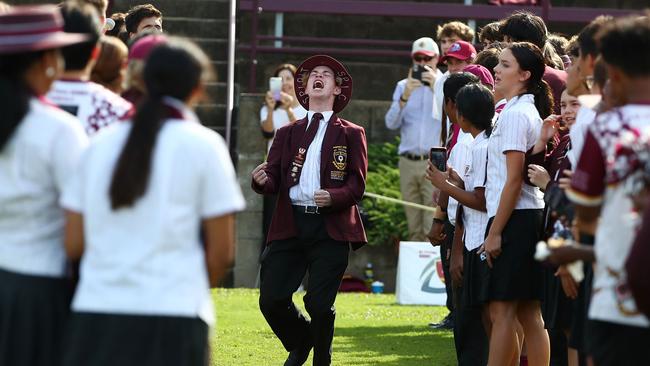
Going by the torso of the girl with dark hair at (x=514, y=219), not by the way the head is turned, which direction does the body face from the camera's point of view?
to the viewer's left

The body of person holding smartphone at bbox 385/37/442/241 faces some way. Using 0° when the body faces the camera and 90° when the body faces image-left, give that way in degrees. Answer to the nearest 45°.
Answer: approximately 0°

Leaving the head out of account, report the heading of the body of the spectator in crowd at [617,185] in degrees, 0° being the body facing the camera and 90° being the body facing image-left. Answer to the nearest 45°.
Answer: approximately 135°

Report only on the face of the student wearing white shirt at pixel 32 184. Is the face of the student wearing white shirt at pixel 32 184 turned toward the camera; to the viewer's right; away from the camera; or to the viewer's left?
away from the camera

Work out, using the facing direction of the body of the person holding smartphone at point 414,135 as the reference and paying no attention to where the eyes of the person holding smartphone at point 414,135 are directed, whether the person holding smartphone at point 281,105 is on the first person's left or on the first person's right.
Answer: on the first person's right

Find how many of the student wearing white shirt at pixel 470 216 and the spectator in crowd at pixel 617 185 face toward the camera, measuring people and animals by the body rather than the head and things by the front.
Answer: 0

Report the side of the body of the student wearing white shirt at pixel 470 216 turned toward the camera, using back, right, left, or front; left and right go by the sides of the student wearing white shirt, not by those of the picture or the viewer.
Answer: left

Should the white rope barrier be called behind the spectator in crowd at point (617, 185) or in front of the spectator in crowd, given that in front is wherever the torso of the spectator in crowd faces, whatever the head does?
in front

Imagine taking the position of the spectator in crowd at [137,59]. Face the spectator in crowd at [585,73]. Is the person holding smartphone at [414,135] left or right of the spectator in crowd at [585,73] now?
left
